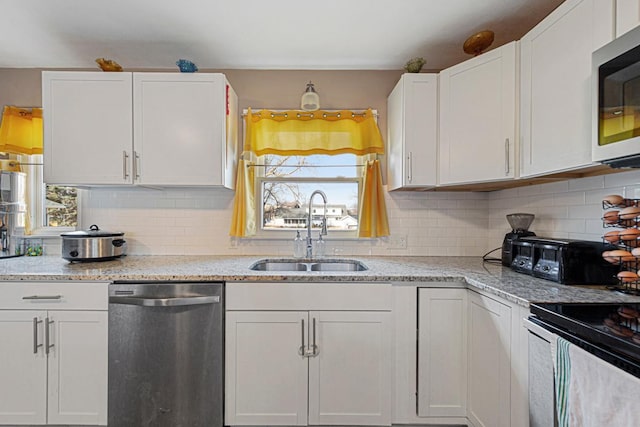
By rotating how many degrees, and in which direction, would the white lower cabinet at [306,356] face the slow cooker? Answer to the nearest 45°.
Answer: approximately 90° to its right

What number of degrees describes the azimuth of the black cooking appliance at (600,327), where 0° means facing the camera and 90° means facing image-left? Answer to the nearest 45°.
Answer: approximately 45°

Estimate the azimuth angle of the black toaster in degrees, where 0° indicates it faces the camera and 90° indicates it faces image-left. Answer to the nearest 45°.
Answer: approximately 45°

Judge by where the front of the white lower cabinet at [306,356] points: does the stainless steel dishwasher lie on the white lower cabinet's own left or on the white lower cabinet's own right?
on the white lower cabinet's own right

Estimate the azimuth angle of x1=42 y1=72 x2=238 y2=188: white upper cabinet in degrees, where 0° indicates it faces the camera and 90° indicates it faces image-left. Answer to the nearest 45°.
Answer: approximately 0°

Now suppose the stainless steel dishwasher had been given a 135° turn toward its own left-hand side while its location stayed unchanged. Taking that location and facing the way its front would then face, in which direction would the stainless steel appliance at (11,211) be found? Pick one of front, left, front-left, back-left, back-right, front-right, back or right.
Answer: left

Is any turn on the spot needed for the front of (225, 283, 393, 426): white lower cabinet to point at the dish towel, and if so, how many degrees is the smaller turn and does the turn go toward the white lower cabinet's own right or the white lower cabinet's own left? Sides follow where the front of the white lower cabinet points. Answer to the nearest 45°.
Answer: approximately 45° to the white lower cabinet's own left

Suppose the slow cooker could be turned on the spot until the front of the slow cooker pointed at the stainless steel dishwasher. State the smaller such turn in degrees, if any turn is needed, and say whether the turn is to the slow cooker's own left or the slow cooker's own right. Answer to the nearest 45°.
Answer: approximately 90° to the slow cooker's own left
